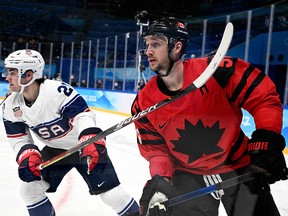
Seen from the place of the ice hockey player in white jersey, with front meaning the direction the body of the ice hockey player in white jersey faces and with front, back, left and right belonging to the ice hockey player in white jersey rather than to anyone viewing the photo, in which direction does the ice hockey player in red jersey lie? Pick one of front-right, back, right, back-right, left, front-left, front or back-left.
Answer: left

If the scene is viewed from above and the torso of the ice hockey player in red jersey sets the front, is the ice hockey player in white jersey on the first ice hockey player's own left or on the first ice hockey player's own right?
on the first ice hockey player's own right

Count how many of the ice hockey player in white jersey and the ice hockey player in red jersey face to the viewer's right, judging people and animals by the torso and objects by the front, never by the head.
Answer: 0
